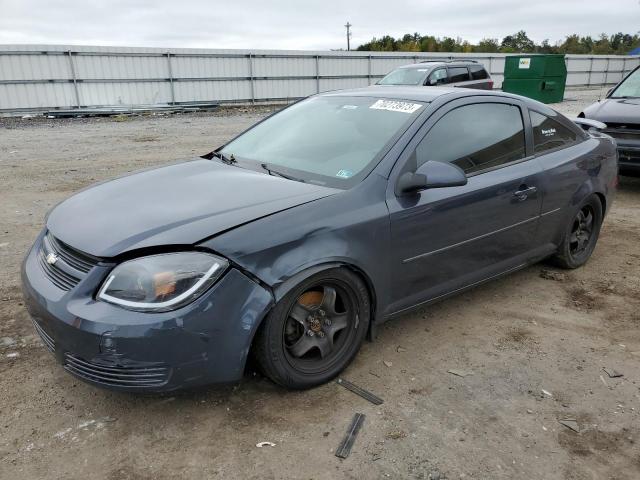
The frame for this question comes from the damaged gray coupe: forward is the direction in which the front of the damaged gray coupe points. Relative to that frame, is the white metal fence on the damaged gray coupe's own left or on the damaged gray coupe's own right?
on the damaged gray coupe's own right

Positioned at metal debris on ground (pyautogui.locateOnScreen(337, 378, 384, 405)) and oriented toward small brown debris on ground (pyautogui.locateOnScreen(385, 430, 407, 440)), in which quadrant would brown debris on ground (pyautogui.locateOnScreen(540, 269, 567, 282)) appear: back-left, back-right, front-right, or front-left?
back-left

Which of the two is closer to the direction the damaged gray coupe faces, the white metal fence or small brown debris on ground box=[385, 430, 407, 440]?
the small brown debris on ground

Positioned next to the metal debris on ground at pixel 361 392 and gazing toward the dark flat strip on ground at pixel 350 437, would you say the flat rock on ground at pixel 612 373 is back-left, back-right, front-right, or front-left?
back-left

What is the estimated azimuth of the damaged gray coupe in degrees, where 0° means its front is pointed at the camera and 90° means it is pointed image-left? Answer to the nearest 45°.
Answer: approximately 45°

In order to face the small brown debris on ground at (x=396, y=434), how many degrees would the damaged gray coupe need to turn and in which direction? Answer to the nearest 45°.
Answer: approximately 90° to its left

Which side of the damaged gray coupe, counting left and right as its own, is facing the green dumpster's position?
back

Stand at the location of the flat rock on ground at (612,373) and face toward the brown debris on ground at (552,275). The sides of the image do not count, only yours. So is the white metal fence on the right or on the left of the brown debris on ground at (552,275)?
left

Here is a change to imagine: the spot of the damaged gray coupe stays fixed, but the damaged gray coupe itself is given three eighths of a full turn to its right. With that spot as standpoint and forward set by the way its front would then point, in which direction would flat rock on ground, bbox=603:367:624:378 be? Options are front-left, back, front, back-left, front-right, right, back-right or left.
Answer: right

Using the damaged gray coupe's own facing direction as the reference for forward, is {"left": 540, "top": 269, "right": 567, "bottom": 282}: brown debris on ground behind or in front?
behind

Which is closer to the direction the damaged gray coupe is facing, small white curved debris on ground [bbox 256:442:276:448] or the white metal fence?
the small white curved debris on ground
